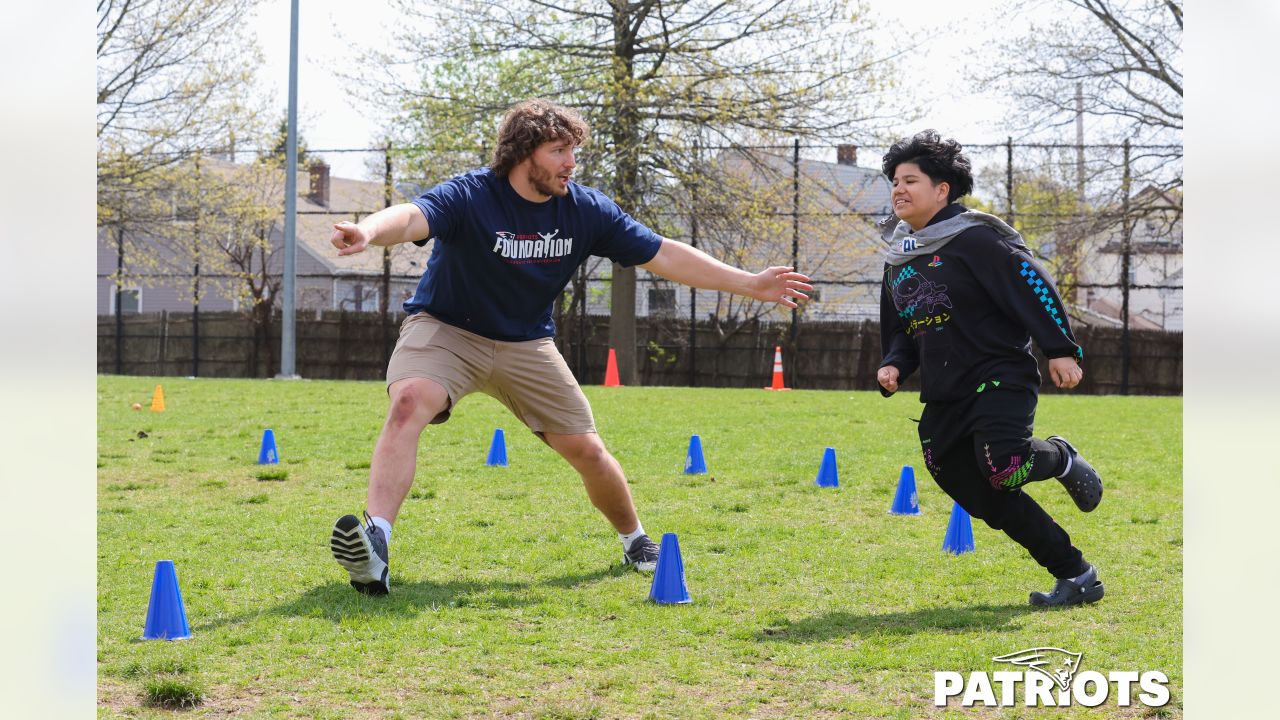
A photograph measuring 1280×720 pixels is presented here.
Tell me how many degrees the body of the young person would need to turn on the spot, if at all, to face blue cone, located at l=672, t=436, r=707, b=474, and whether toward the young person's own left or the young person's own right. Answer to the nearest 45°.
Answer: approximately 90° to the young person's own right

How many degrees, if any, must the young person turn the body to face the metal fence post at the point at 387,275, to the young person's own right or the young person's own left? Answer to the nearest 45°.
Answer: approximately 90° to the young person's own right

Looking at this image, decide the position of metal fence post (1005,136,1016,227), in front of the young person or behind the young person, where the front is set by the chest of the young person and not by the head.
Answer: behind

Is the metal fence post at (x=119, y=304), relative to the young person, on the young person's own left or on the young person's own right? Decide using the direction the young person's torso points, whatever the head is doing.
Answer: on the young person's own right

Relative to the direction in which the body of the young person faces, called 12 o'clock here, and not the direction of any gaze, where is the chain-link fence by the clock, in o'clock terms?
The chain-link fence is roughly at 4 o'clock from the young person.

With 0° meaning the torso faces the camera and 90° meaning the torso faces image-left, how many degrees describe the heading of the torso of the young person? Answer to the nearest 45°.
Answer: approximately 45°

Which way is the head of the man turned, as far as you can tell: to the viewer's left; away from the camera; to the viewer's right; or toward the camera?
to the viewer's right

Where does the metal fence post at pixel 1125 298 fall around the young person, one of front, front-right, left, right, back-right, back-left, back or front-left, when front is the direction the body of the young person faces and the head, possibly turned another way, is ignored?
back-right

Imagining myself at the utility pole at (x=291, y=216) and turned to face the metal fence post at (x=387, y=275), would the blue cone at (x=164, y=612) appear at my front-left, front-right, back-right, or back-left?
back-right

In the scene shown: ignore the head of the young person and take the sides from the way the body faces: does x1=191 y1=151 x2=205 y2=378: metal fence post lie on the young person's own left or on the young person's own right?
on the young person's own right
